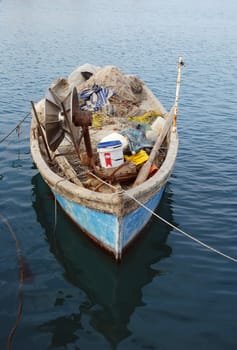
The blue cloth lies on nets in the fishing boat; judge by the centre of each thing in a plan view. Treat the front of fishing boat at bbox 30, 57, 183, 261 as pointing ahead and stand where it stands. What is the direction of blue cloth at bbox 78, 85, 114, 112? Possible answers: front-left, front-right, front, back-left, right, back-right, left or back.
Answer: back

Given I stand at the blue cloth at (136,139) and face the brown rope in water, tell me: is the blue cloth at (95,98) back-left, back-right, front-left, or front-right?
back-right

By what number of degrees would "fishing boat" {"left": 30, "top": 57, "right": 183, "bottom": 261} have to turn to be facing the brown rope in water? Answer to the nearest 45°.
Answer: approximately 45° to its right

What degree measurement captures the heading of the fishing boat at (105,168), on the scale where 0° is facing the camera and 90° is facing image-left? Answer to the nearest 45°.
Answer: approximately 0°

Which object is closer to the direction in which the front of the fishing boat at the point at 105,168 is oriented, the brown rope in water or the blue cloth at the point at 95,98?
the brown rope in water
